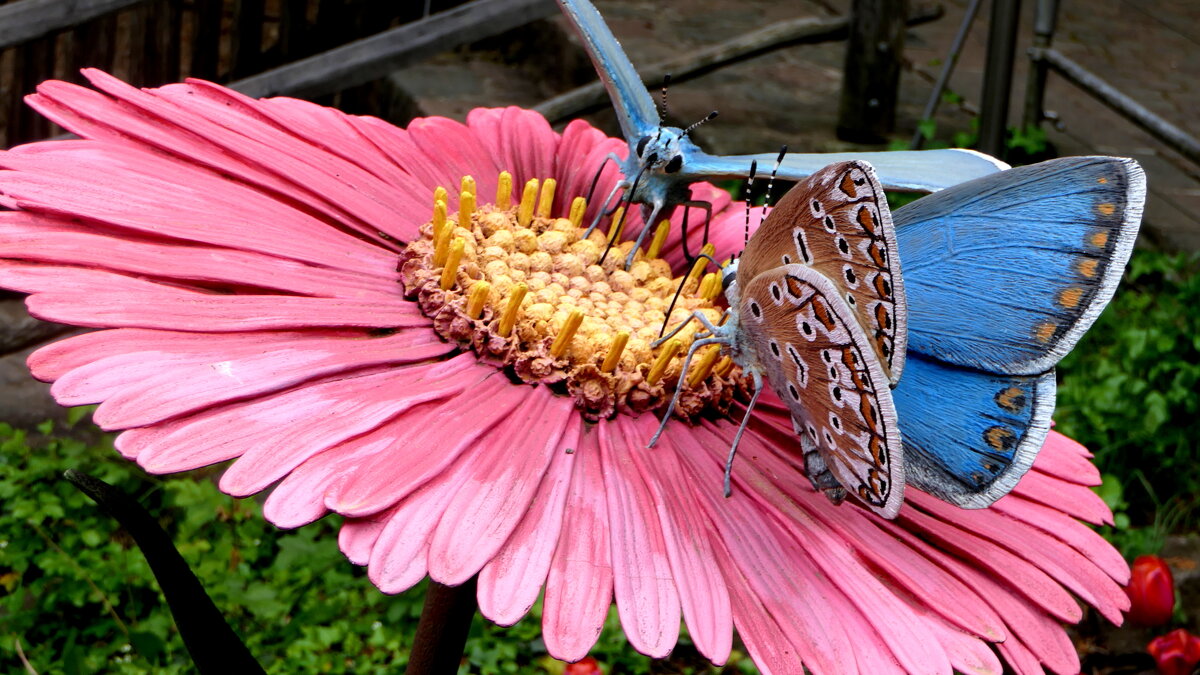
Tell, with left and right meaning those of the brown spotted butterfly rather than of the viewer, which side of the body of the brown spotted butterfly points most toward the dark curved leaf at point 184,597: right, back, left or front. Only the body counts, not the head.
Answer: front

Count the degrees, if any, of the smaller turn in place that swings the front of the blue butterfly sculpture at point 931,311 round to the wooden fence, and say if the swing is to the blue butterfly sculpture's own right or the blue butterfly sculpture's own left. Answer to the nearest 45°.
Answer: approximately 45° to the blue butterfly sculpture's own right

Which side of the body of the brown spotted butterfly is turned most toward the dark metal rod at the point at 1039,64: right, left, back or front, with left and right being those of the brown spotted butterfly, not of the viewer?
right

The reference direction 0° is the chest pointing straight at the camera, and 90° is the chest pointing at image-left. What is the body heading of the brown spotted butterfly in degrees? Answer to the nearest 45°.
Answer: approximately 90°

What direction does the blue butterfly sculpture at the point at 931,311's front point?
to the viewer's left

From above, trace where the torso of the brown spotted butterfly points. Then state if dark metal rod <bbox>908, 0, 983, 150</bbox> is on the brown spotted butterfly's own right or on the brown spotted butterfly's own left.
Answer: on the brown spotted butterfly's own right

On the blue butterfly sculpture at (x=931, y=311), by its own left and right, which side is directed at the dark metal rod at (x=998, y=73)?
right
